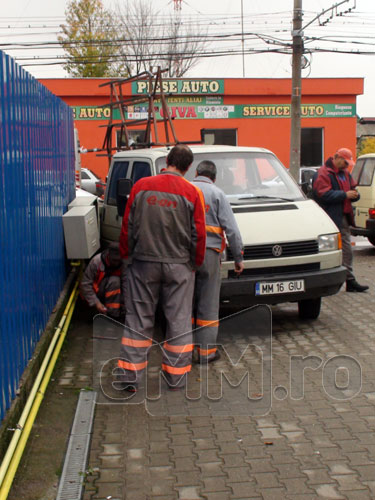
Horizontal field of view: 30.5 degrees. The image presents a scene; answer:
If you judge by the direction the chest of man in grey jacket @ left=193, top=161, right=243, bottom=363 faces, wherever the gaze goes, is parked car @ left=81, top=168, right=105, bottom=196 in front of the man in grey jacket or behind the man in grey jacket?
in front

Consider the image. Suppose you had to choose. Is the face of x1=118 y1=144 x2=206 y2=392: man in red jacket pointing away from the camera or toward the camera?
away from the camera

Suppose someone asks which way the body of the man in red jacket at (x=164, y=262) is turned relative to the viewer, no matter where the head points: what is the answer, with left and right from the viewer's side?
facing away from the viewer

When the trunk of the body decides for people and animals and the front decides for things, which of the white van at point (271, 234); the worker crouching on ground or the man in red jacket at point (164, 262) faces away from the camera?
the man in red jacket

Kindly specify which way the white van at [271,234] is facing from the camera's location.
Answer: facing the viewer and to the right of the viewer

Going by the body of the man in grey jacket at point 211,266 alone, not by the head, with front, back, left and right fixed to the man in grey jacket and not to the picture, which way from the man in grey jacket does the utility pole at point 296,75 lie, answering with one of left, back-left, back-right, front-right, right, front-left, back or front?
front-right

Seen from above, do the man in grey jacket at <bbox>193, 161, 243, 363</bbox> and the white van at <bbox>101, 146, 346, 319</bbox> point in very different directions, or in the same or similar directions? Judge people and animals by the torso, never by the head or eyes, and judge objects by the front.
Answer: very different directions

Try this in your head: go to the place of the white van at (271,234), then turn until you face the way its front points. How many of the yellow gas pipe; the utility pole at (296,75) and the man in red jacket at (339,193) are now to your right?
1

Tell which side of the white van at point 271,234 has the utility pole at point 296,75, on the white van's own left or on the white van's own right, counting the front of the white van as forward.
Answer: on the white van's own left

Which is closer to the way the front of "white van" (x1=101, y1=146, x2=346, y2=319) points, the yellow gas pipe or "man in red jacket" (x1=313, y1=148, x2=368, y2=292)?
the yellow gas pipe

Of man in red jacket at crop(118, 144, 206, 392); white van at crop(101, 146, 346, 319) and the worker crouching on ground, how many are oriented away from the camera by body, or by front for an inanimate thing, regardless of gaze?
1
